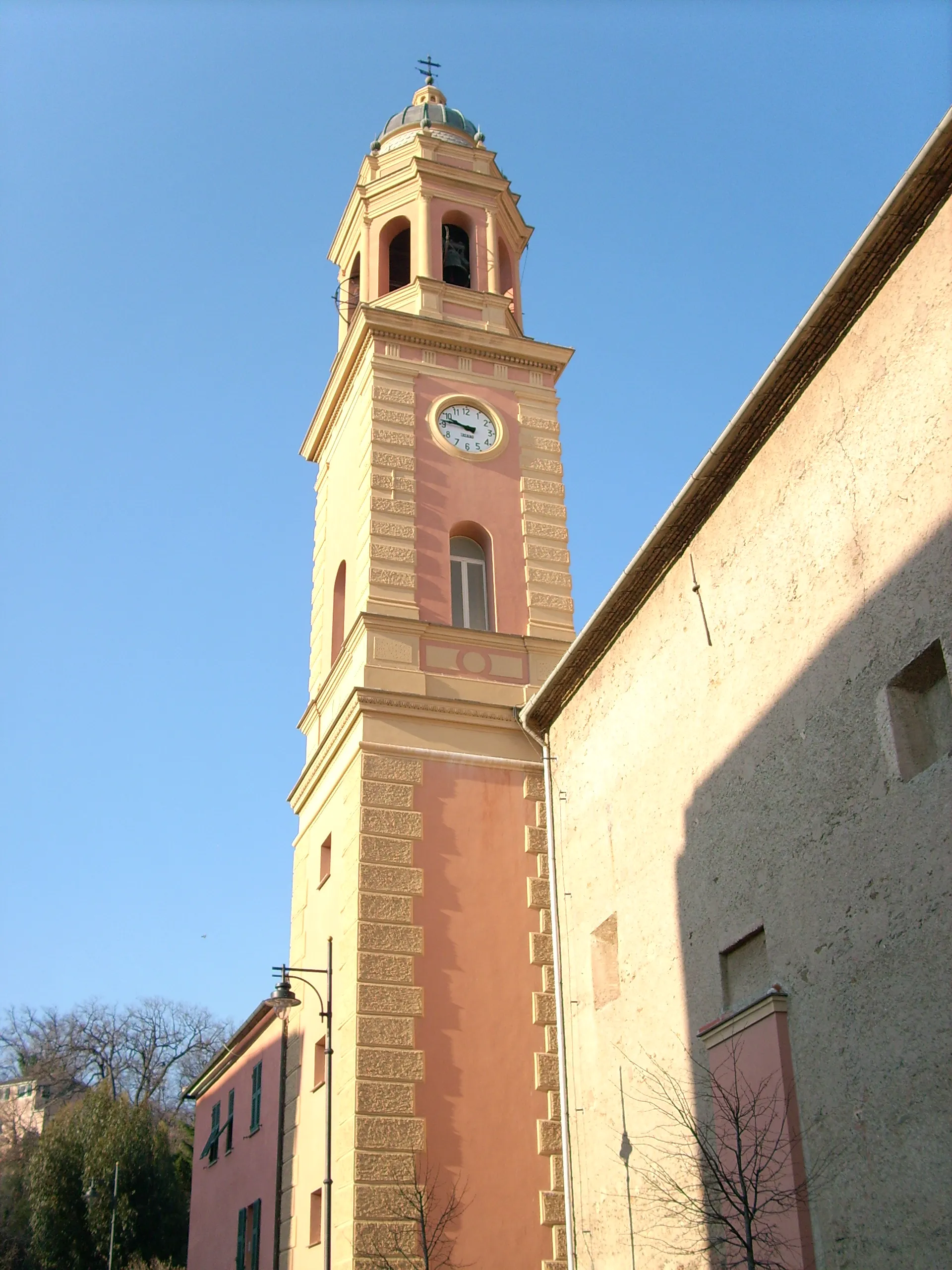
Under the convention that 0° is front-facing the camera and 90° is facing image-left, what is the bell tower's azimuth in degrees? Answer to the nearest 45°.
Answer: approximately 0°

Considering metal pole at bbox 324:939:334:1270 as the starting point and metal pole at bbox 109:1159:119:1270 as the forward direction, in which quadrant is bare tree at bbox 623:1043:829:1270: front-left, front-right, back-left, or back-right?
back-right
